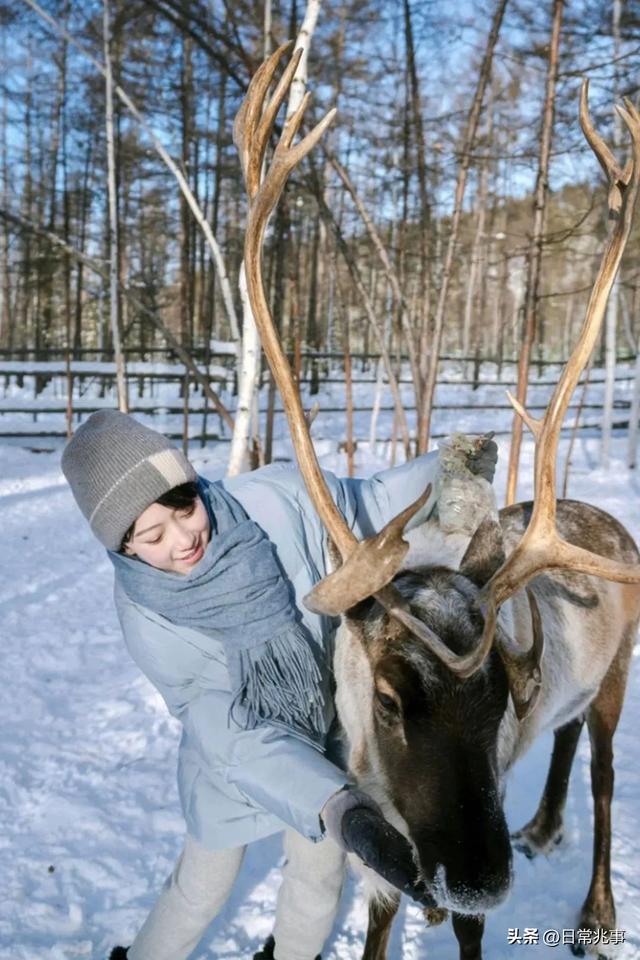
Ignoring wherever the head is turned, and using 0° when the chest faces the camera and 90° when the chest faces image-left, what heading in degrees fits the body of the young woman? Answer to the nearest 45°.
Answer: approximately 315°

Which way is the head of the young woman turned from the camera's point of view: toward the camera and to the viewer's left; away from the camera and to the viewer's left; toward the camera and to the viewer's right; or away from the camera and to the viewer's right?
toward the camera and to the viewer's right

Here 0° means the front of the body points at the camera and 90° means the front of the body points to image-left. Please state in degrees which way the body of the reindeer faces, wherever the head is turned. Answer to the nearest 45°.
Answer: approximately 45°

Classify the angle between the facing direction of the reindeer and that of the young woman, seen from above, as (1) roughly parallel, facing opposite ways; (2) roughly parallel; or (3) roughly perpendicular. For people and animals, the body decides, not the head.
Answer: roughly perpendicular
